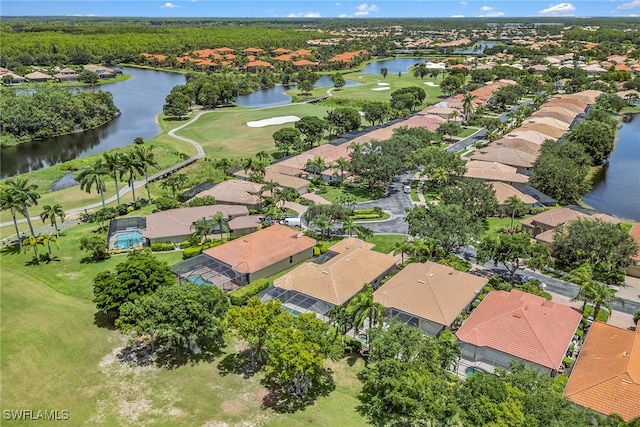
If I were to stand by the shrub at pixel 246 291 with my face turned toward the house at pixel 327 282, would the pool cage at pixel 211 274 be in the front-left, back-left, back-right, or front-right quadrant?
back-left

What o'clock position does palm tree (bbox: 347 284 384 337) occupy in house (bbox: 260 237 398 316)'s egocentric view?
The palm tree is roughly at 4 o'clock from the house.

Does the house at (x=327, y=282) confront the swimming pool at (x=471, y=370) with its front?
no

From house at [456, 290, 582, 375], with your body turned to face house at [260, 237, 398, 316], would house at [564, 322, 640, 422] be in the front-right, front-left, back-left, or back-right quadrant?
back-left

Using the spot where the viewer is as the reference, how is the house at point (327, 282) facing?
facing away from the viewer and to the right of the viewer

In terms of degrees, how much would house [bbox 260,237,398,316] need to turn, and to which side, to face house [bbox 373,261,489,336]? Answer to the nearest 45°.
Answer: approximately 45° to its right

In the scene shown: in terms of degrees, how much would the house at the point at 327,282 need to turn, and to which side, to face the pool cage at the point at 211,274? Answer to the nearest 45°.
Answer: approximately 135° to its left

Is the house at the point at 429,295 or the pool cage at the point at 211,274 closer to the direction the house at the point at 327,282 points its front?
the house

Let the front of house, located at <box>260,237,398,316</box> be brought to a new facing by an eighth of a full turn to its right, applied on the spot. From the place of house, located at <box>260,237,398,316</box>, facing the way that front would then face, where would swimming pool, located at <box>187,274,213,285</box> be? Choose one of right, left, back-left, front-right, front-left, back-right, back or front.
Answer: back

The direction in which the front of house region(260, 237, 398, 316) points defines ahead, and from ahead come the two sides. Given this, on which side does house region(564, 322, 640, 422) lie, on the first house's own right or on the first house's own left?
on the first house's own right

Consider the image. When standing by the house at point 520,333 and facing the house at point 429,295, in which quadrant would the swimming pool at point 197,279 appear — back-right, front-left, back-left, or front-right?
front-left

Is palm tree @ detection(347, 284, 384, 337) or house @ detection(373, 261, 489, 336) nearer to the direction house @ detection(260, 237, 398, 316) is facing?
the house

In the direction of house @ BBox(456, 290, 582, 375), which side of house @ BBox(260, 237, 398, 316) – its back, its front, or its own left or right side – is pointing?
right
